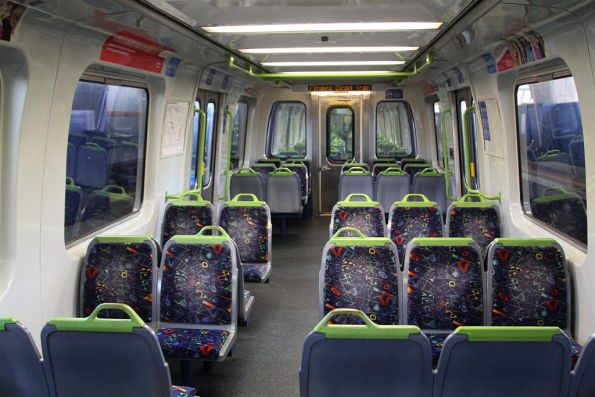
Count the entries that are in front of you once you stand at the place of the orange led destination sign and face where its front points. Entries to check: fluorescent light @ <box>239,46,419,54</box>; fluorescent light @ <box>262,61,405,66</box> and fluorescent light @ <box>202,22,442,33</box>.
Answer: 3

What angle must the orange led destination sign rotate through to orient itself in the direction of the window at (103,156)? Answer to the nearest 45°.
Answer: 0° — it already faces it

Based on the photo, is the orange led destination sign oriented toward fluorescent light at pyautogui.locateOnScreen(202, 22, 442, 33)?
yes

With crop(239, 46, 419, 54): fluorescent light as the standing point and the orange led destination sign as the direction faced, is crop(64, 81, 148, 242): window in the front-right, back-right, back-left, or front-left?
back-left

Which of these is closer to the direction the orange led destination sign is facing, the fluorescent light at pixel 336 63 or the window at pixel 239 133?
the fluorescent light

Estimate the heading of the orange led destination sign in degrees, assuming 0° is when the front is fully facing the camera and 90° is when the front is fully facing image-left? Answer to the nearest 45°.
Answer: approximately 0°

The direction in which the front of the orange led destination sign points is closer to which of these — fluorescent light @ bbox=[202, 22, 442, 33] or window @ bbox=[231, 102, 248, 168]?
the fluorescent light

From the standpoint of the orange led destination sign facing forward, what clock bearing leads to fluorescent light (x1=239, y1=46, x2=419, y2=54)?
The fluorescent light is roughly at 12 o'clock from the orange led destination sign.

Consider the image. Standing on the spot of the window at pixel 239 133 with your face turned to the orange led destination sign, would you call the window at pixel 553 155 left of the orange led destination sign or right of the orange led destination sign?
right

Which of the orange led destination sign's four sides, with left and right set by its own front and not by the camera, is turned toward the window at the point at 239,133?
right

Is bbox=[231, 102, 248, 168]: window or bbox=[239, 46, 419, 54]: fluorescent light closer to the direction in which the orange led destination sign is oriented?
the fluorescent light

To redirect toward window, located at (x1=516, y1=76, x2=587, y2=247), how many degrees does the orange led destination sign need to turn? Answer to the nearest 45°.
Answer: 0° — it already faces it

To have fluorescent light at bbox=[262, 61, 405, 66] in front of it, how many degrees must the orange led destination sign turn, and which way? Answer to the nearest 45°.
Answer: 0° — it already faces it
